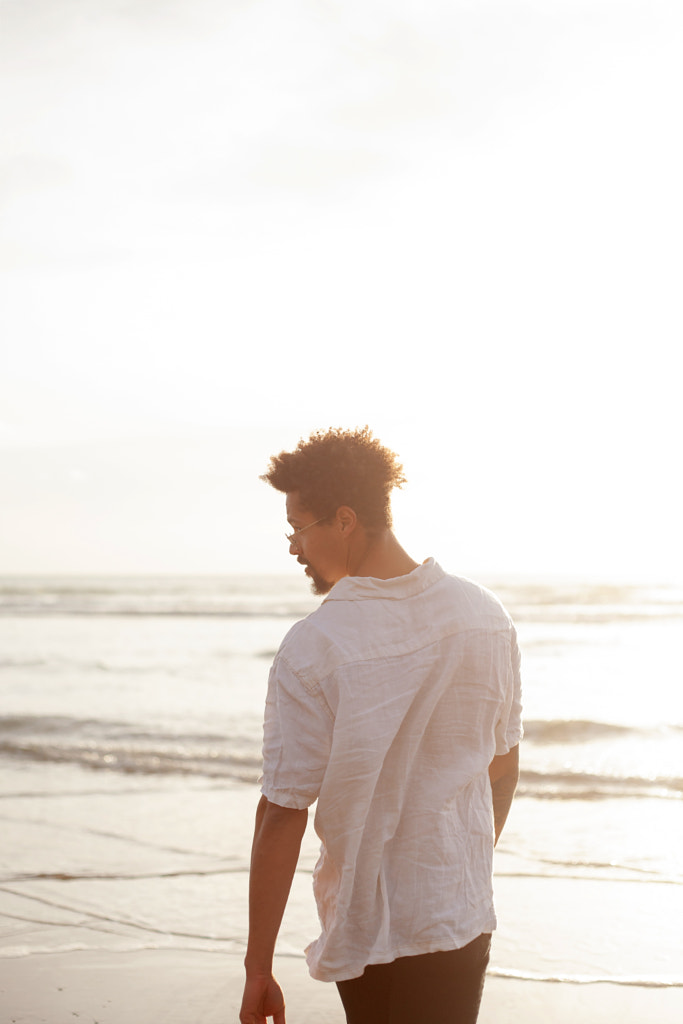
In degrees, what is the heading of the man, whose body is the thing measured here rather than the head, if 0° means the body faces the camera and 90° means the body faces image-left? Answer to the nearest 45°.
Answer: approximately 135°

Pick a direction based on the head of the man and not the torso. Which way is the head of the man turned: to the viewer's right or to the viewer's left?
to the viewer's left
